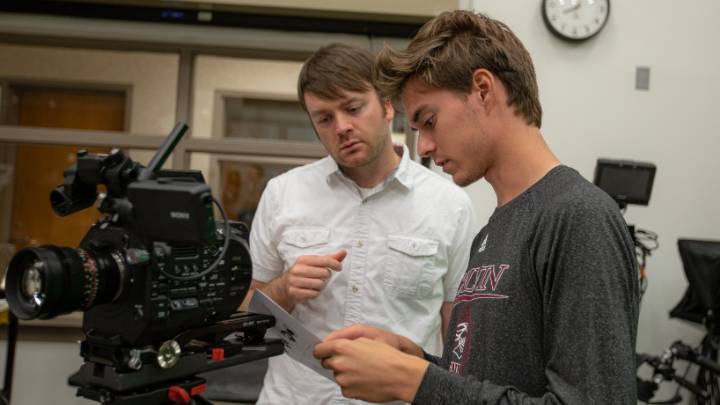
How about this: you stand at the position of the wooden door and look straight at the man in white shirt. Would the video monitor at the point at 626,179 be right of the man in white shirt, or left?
left

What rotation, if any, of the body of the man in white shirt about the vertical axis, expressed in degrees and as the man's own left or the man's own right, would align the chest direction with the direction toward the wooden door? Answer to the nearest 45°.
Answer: approximately 135° to the man's own right

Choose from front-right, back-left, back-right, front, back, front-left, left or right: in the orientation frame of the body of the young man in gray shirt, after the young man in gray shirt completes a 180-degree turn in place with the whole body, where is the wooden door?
back-left

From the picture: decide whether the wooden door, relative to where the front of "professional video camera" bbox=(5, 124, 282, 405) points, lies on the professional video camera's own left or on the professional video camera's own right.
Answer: on the professional video camera's own right

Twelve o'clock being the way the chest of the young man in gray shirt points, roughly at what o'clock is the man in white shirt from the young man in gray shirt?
The man in white shirt is roughly at 2 o'clock from the young man in gray shirt.

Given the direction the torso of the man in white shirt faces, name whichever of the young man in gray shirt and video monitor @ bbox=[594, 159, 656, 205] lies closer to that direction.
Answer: the young man in gray shirt

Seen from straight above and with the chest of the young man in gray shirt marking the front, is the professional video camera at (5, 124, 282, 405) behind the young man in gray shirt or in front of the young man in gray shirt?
in front

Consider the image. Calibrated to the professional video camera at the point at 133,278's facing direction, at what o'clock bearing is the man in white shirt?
The man in white shirt is roughly at 6 o'clock from the professional video camera.

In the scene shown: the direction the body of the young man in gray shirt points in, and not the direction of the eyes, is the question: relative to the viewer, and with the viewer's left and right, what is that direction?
facing to the left of the viewer
